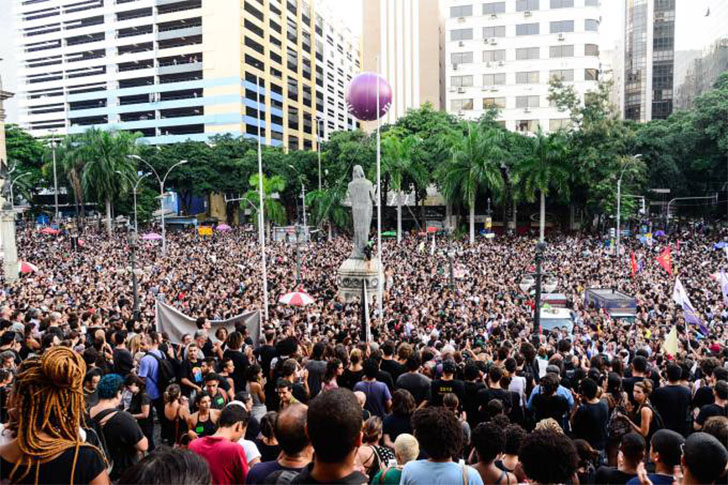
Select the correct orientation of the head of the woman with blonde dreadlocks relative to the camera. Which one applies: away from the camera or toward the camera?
away from the camera

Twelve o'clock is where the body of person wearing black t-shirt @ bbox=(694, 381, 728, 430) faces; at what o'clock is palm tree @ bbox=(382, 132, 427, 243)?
The palm tree is roughly at 11 o'clock from the person wearing black t-shirt.

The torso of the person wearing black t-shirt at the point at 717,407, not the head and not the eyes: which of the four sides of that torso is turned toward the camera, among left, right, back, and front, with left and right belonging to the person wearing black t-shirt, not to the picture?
back

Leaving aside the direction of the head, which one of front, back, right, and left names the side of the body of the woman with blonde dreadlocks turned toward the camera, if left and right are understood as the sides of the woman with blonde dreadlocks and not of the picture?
back

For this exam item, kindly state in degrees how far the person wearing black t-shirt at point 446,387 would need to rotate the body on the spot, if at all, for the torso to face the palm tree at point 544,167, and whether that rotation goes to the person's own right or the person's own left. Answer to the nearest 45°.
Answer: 0° — they already face it

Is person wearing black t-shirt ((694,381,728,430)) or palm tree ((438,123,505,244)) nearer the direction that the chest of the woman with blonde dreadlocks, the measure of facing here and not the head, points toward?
the palm tree

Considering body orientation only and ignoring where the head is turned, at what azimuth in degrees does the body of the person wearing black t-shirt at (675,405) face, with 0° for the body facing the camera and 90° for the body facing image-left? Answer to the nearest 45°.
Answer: approximately 180°

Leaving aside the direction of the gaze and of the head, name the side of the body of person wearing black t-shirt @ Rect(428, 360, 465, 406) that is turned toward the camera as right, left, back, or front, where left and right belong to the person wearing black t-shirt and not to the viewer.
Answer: back

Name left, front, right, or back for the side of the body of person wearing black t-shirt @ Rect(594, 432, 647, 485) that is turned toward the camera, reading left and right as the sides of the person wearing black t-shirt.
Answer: back
